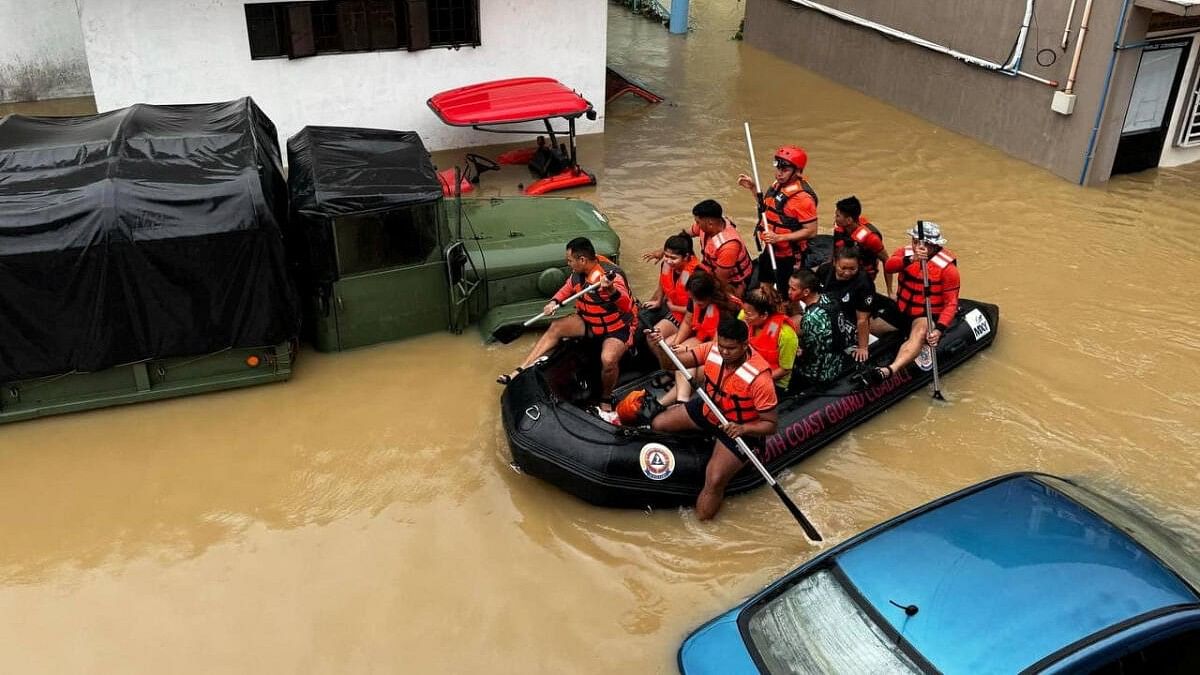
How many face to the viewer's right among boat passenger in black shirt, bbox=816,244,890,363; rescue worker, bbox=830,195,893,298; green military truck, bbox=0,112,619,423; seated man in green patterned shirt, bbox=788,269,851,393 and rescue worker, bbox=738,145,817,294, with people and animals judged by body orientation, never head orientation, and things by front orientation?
1

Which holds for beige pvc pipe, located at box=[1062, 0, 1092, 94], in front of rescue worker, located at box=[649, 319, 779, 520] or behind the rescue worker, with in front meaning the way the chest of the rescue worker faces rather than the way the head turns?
behind

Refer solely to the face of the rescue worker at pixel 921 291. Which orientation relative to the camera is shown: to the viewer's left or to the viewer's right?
to the viewer's left

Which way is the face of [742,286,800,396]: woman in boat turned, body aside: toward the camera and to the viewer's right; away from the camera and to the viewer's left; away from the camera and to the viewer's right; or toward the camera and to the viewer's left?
toward the camera and to the viewer's left

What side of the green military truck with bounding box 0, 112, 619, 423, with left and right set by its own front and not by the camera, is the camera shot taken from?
right

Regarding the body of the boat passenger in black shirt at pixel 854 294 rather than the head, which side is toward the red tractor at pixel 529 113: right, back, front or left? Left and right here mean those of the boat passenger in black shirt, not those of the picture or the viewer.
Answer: right

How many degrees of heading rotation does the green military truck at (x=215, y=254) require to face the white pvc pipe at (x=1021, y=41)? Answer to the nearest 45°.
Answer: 0° — it already faces it

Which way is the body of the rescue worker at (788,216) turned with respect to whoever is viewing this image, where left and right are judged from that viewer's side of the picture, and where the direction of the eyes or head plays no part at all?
facing the viewer and to the left of the viewer

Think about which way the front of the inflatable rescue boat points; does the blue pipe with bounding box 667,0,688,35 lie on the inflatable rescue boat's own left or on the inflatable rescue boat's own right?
on the inflatable rescue boat's own right

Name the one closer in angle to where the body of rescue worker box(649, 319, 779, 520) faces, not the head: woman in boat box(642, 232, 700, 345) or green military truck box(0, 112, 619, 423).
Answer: the green military truck

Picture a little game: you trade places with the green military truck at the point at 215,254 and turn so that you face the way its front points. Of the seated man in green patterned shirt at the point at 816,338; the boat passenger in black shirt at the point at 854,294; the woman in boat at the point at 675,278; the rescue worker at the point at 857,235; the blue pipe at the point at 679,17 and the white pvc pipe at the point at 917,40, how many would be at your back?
0

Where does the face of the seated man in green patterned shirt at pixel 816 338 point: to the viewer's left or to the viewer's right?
to the viewer's left

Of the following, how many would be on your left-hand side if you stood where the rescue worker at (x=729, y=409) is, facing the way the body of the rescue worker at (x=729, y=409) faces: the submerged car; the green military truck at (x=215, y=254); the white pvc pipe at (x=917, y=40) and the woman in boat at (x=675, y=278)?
1

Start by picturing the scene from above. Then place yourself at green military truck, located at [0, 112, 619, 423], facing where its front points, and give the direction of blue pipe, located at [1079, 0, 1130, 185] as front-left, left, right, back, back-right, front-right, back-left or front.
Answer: front

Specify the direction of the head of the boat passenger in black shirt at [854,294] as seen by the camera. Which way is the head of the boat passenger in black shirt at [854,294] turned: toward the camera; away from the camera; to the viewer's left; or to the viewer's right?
toward the camera

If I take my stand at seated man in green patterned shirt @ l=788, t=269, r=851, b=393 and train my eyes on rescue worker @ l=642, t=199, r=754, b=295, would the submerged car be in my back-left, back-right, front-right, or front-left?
back-left

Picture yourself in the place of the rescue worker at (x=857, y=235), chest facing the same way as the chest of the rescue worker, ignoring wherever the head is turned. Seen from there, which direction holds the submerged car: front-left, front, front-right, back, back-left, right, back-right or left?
front-left

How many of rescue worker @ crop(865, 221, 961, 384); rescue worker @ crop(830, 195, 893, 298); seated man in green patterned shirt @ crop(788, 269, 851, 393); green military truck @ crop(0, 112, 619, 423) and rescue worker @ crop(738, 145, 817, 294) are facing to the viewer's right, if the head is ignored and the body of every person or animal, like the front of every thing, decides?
1

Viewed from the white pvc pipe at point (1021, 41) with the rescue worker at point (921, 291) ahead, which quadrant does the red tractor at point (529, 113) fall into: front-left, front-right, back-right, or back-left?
front-right

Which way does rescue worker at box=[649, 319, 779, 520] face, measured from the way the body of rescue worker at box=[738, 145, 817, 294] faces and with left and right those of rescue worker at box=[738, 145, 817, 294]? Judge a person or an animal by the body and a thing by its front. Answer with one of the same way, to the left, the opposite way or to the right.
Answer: the same way

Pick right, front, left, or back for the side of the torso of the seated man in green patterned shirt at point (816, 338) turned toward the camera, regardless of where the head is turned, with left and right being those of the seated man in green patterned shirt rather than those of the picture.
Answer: left
